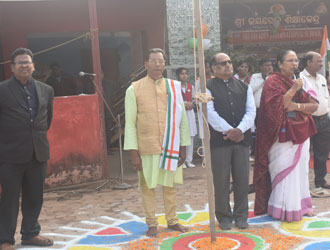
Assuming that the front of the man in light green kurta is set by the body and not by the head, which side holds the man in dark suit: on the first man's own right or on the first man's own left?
on the first man's own right

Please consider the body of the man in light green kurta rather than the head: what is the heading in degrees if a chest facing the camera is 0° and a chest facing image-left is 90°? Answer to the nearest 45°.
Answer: approximately 0°

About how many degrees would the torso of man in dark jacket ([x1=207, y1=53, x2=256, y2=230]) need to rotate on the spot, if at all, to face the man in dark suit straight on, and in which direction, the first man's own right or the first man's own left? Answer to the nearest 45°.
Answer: approximately 90° to the first man's own right

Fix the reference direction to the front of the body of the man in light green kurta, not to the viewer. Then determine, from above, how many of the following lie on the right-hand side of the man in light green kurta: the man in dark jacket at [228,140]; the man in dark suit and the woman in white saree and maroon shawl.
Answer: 1

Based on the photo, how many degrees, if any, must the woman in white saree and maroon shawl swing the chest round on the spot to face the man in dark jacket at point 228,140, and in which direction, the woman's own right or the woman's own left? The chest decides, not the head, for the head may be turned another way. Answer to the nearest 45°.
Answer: approximately 90° to the woman's own right

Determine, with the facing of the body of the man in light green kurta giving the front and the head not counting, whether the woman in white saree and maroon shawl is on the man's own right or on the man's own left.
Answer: on the man's own left

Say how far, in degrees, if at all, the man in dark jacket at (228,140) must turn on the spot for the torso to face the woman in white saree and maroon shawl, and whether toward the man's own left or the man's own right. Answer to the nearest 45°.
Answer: approximately 135° to the man's own left

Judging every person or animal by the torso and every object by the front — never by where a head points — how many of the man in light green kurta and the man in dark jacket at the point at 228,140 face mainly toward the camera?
2

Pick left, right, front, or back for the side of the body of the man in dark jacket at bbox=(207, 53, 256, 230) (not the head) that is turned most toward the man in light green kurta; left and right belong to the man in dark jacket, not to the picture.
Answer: right

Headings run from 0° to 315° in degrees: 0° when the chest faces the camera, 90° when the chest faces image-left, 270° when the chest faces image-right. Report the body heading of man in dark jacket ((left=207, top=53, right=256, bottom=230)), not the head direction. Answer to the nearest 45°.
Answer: approximately 0°
